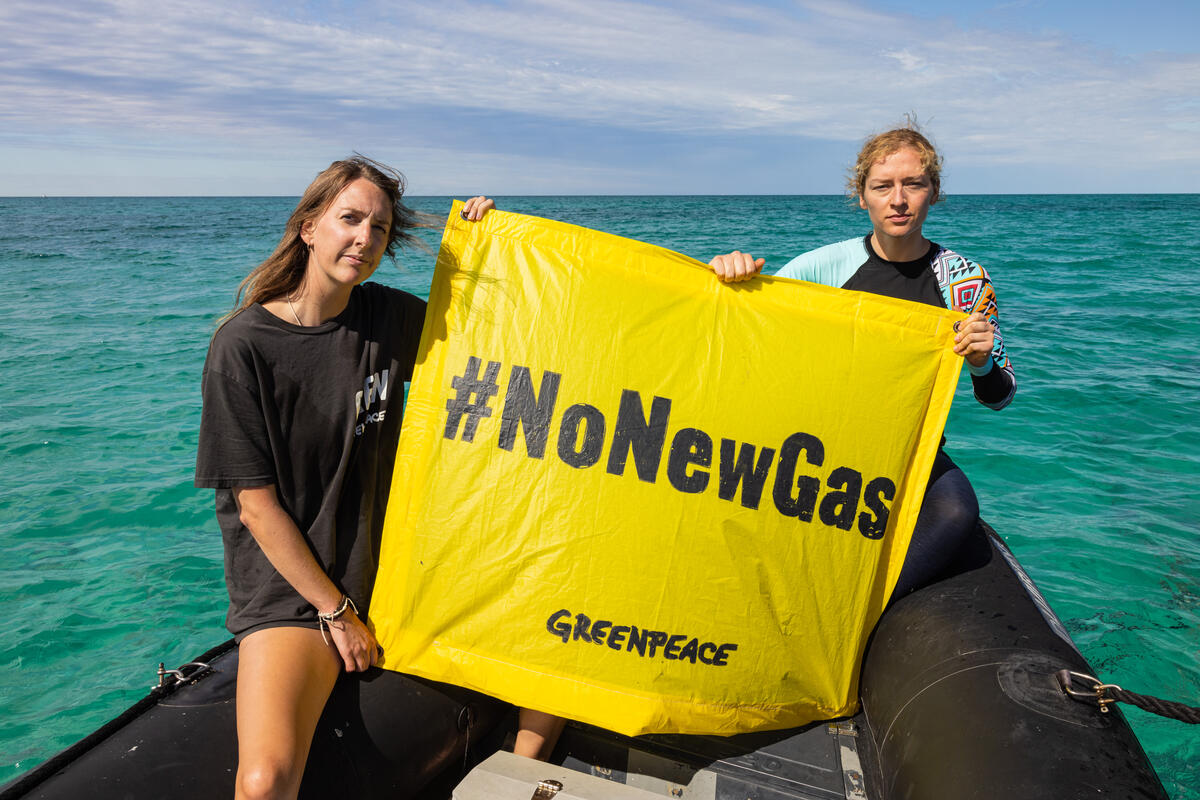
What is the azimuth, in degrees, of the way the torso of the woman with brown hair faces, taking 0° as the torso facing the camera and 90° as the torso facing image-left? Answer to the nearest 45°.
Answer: approximately 315°
